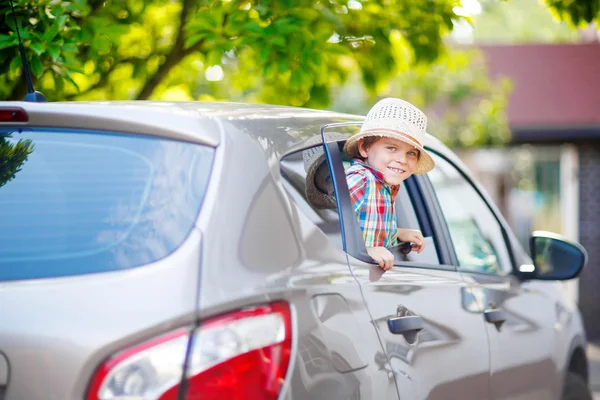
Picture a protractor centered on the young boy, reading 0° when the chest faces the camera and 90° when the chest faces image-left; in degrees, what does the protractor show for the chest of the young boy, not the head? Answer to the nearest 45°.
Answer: approximately 315°

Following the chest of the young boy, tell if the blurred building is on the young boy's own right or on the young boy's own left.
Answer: on the young boy's own left

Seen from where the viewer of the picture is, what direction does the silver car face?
facing away from the viewer and to the right of the viewer

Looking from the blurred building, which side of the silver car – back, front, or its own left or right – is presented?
front
